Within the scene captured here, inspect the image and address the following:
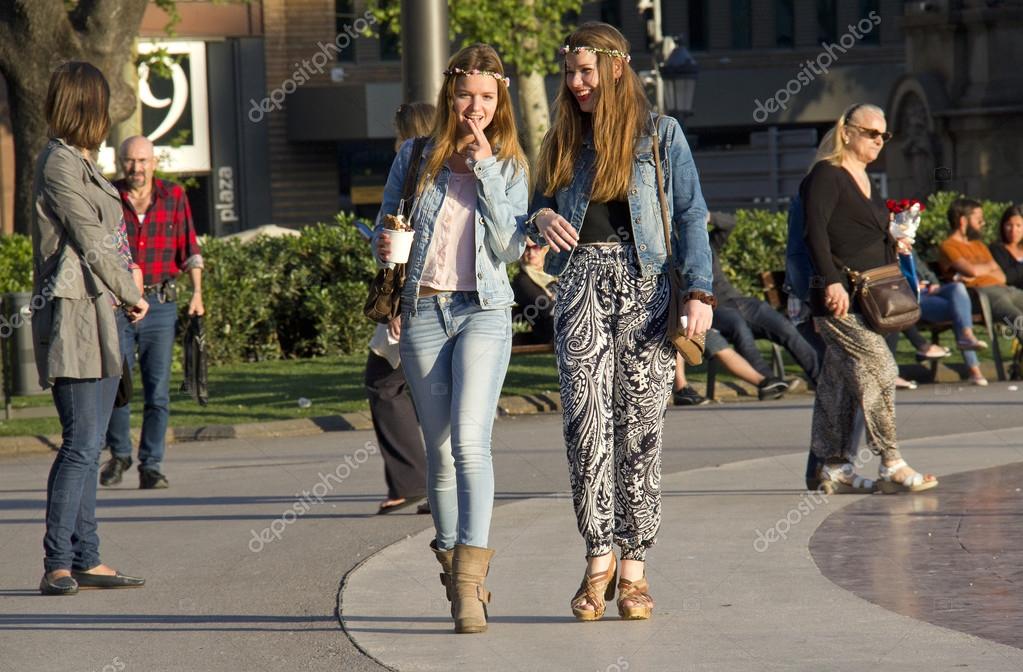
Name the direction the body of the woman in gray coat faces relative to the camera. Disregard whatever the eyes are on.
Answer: to the viewer's right

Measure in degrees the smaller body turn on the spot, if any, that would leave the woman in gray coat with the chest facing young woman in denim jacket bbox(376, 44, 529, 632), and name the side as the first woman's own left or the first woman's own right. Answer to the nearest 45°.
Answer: approximately 45° to the first woman's own right

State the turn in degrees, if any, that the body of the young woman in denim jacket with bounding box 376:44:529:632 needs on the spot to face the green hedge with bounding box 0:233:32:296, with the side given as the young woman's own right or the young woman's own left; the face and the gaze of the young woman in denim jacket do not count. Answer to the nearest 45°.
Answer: approximately 180°

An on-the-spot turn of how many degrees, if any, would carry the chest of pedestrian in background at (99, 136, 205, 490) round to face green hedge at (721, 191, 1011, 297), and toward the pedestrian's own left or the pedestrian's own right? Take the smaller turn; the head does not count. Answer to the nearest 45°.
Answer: approximately 135° to the pedestrian's own left

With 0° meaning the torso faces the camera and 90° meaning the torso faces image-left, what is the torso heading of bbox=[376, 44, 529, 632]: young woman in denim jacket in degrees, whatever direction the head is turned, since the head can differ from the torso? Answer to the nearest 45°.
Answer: approximately 0°

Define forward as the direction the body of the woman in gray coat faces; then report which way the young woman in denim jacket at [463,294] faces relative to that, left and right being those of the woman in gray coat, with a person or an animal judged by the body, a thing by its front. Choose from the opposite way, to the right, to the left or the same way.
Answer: to the right
